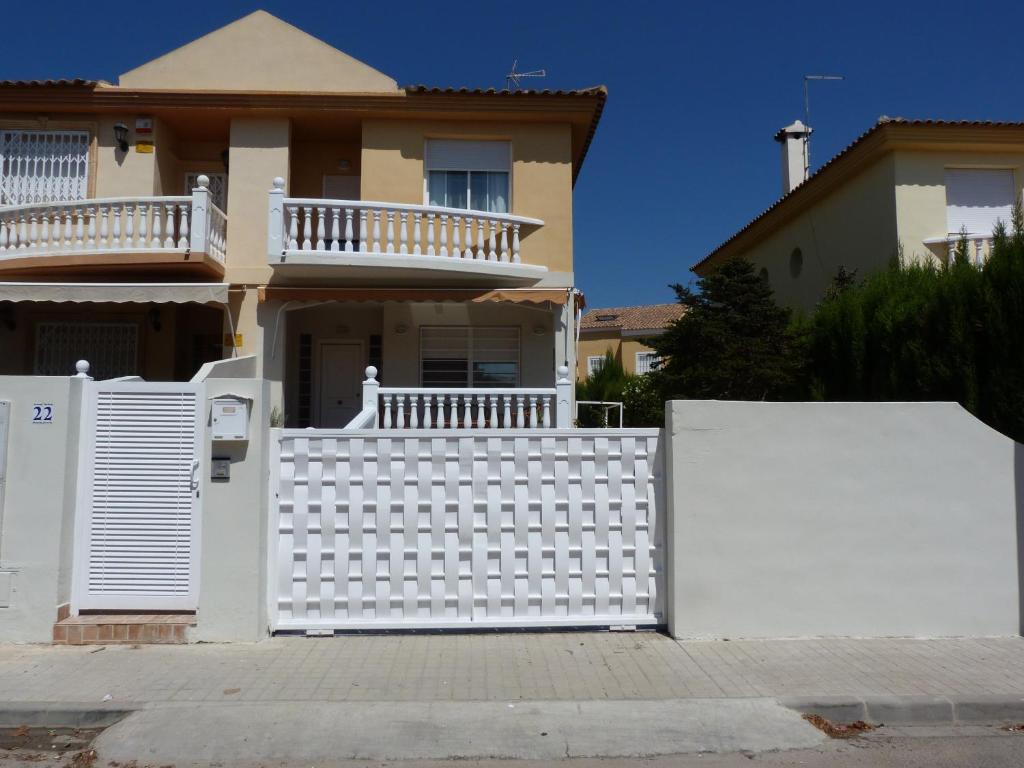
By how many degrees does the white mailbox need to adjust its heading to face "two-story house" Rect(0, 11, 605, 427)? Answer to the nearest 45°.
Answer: approximately 180°

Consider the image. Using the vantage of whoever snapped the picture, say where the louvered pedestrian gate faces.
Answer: facing the viewer

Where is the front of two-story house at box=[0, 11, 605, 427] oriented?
toward the camera

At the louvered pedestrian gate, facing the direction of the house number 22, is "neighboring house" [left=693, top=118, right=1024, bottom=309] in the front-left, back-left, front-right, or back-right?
back-right

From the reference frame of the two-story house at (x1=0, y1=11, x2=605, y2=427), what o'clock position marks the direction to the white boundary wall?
The white boundary wall is roughly at 11 o'clock from the two-story house.

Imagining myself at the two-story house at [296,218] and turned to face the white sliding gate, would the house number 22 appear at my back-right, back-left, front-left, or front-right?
front-right

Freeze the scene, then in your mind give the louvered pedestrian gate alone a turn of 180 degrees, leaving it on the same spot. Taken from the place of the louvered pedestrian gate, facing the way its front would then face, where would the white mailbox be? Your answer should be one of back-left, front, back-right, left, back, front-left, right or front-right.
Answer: back-right

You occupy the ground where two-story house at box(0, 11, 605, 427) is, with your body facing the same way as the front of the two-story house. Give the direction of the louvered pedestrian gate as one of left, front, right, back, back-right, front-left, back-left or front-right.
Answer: front

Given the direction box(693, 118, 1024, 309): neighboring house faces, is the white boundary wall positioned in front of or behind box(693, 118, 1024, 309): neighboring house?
in front

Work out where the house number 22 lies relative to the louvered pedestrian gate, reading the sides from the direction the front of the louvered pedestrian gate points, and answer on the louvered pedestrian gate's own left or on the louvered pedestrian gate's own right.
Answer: on the louvered pedestrian gate's own right

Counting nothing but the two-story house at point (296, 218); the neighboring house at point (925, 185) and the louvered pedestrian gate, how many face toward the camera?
3

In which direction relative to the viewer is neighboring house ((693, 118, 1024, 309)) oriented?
toward the camera

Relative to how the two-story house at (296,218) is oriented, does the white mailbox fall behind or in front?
in front

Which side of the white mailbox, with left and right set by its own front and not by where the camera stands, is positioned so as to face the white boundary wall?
left

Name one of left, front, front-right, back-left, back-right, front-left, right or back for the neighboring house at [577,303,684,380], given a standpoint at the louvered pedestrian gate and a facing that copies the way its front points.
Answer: back-left

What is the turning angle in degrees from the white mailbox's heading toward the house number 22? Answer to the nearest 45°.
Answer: approximately 135° to its right
